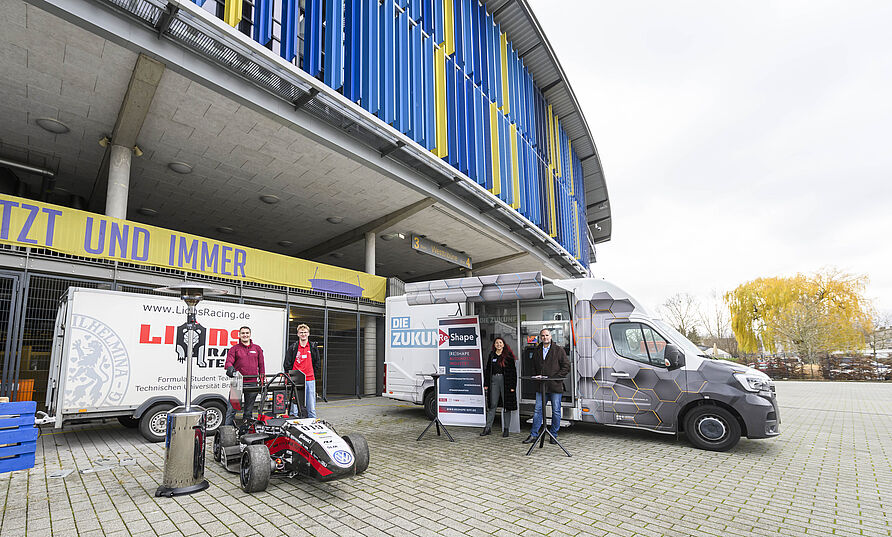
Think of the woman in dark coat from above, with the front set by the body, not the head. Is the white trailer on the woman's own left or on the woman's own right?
on the woman's own right

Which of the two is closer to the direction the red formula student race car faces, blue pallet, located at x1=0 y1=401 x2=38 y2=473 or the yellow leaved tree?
the yellow leaved tree

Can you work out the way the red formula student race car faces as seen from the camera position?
facing the viewer and to the right of the viewer

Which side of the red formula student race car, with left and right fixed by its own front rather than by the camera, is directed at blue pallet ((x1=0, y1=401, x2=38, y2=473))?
back

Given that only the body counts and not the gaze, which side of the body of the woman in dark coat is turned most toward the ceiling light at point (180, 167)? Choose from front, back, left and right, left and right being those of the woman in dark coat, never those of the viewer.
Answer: right

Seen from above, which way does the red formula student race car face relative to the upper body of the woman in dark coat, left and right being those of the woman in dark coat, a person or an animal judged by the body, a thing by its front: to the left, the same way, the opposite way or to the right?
to the left

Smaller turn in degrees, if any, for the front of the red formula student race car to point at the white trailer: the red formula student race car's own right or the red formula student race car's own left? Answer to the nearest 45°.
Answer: approximately 180°

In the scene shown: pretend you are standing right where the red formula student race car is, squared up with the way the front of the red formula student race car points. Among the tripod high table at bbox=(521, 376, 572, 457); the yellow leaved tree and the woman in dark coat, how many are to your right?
0

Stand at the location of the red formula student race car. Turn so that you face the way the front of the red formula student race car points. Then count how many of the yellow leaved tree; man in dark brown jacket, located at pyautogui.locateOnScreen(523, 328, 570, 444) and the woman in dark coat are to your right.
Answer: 0

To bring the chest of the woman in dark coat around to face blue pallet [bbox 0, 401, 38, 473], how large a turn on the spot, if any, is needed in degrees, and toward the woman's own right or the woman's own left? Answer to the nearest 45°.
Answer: approximately 45° to the woman's own right

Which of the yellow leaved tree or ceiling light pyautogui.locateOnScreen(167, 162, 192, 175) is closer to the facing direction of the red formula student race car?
the yellow leaved tree

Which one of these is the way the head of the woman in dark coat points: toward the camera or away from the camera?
toward the camera

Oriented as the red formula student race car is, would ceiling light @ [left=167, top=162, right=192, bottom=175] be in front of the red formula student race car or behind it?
behind

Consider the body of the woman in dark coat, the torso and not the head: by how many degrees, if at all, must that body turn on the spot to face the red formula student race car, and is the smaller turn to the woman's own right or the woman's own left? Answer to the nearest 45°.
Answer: approximately 45° to the woman's own right

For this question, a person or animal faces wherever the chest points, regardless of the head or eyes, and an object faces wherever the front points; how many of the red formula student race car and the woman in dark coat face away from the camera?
0
